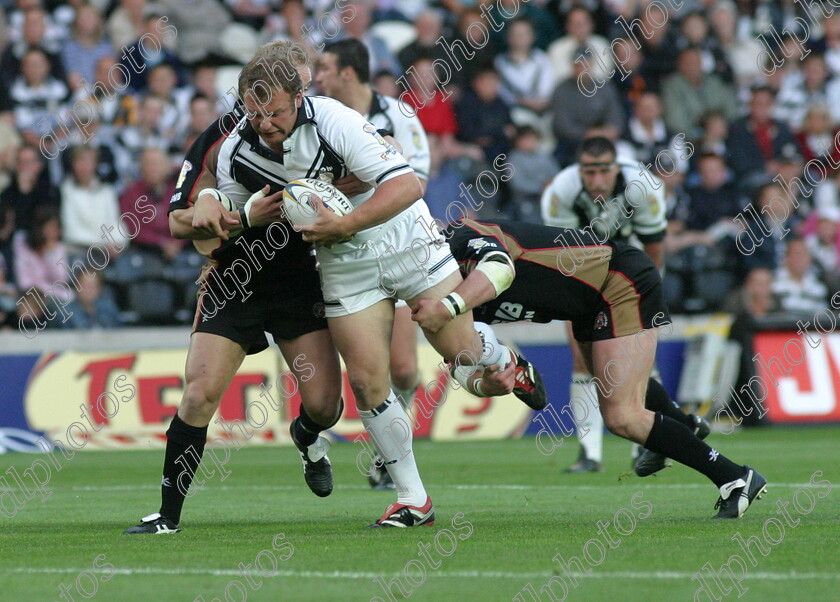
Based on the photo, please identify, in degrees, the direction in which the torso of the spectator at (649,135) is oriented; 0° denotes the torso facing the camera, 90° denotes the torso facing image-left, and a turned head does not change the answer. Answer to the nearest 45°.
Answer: approximately 0°

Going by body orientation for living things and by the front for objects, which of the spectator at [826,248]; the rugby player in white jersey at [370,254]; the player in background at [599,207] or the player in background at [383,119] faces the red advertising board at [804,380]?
the spectator

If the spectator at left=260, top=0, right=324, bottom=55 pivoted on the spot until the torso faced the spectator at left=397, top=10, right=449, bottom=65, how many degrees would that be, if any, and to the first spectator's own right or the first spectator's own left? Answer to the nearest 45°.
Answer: approximately 90° to the first spectator's own left

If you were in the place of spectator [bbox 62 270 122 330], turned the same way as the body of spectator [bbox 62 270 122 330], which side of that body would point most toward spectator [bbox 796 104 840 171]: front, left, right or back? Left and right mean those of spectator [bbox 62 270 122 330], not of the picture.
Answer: left

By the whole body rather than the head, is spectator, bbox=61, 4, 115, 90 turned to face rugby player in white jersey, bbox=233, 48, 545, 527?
yes
